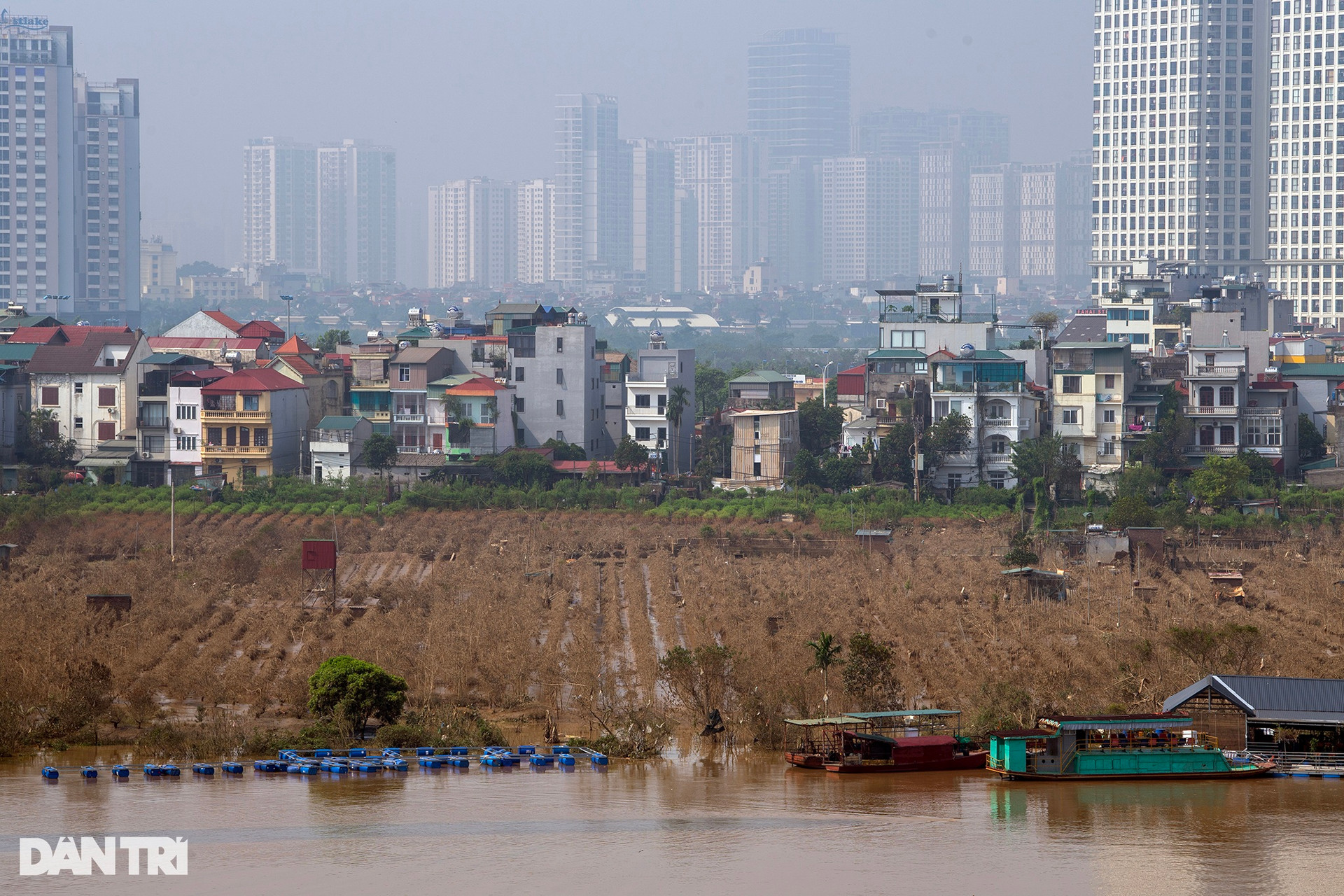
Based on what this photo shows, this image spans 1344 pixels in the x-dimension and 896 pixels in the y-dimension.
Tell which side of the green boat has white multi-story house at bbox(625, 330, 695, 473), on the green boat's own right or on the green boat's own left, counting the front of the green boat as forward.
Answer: on the green boat's own left

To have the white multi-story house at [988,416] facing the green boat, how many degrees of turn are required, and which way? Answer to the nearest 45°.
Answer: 0° — it already faces it

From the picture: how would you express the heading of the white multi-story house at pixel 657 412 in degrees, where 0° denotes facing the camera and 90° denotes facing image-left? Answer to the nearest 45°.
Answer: approximately 45°

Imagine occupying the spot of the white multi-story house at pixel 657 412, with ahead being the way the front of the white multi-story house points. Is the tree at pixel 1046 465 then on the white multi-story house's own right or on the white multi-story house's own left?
on the white multi-story house's own left

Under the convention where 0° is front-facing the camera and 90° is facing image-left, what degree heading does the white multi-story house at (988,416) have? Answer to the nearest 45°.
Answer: approximately 0°

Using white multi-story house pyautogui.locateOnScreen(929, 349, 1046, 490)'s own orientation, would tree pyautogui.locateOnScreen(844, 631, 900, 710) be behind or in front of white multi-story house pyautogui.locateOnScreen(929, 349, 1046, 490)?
in front

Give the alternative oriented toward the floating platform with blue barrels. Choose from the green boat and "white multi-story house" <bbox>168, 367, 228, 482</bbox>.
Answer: the white multi-story house
